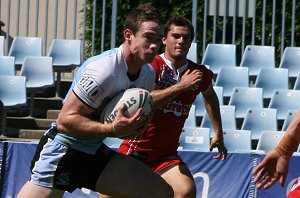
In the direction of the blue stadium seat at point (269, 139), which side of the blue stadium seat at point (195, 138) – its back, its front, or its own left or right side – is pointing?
left

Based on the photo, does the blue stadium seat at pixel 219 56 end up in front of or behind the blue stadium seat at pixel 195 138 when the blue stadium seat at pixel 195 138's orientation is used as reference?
behind

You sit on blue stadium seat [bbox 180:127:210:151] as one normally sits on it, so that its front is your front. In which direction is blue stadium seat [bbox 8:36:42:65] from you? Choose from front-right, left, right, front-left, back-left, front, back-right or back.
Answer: back-right

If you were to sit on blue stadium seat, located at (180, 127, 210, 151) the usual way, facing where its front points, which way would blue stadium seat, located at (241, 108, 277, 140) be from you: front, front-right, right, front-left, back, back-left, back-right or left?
back-left

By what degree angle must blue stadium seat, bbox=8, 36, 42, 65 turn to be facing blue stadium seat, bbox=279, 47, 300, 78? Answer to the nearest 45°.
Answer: approximately 90° to its left

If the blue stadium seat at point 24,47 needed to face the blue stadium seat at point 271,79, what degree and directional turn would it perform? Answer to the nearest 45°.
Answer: approximately 90° to its left

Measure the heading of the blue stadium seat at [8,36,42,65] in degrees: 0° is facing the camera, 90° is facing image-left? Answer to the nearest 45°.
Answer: approximately 0°

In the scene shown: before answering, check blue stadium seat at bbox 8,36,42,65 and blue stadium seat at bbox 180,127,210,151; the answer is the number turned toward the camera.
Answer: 2

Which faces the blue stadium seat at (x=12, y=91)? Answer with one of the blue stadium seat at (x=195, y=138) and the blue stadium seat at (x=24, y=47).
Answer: the blue stadium seat at (x=24, y=47)

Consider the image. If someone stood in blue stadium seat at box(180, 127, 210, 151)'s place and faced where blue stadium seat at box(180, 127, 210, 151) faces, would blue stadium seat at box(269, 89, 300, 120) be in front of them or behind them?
behind

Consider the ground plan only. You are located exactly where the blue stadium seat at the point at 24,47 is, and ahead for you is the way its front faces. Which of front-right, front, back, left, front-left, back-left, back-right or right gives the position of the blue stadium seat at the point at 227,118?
front-left
